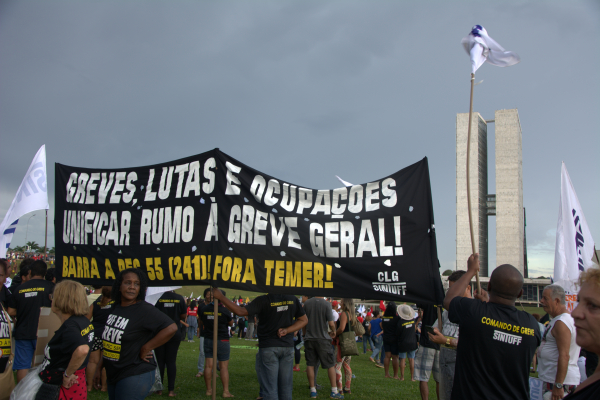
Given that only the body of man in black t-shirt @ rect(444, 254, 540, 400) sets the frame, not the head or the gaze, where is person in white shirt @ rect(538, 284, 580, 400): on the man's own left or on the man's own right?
on the man's own right

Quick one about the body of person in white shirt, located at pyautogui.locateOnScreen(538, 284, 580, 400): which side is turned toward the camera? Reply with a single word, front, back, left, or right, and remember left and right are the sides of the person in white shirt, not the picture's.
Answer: left

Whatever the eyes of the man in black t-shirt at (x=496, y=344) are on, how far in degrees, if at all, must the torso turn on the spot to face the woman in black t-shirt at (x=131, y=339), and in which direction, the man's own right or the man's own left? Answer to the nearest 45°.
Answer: approximately 45° to the man's own left

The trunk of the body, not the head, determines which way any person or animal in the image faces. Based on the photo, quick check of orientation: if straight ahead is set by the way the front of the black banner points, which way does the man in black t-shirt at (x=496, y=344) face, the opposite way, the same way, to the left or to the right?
the opposite way

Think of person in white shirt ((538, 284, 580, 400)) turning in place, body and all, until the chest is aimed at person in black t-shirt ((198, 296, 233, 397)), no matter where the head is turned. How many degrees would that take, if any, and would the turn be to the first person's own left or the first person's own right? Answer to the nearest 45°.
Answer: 0° — they already face them

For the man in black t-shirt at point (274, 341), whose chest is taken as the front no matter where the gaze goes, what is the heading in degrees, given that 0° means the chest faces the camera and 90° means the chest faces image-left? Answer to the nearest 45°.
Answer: approximately 180°

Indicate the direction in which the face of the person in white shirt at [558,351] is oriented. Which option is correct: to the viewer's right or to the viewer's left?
to the viewer's left

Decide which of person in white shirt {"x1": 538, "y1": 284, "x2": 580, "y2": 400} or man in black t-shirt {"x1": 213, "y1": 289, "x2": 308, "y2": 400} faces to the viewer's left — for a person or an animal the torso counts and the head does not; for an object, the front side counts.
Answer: the person in white shirt

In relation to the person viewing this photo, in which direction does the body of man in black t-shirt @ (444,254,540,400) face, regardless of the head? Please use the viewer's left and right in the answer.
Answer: facing away from the viewer and to the left of the viewer

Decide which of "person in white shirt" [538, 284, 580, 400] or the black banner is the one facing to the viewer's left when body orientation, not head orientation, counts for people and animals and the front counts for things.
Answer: the person in white shirt

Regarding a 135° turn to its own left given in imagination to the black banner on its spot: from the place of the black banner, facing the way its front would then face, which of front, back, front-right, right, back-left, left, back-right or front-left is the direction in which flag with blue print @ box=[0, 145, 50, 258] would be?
left
